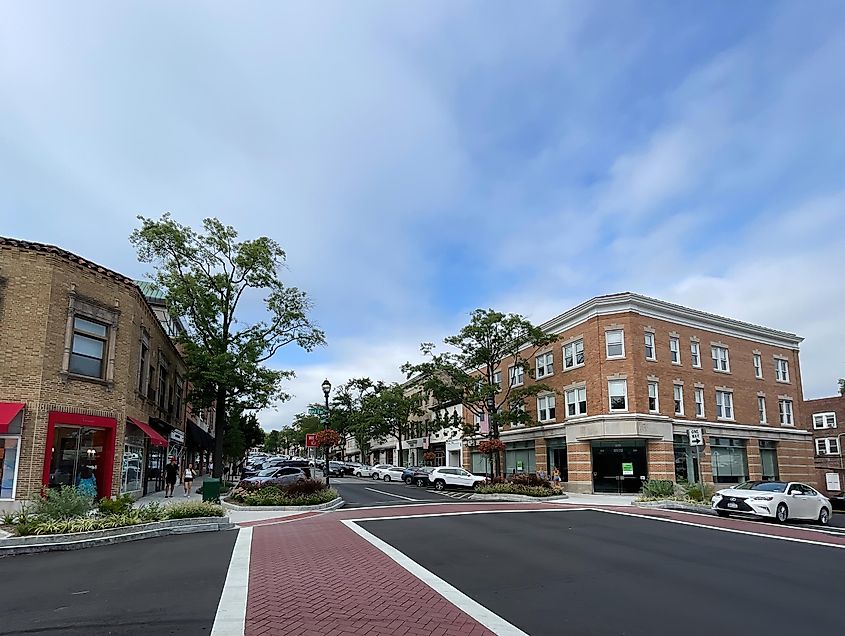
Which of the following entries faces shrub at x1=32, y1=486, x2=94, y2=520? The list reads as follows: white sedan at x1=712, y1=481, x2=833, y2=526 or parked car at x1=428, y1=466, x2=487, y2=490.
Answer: the white sedan

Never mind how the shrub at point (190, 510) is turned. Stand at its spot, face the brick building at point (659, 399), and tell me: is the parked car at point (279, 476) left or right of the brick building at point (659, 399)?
left

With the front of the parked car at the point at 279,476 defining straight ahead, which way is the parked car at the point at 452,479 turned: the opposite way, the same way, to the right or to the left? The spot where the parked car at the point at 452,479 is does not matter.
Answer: the opposite way

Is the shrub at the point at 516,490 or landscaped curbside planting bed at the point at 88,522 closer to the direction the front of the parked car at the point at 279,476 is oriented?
the landscaped curbside planting bed

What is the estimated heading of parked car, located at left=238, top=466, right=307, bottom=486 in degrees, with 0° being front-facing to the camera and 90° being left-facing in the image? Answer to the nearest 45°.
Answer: approximately 45°

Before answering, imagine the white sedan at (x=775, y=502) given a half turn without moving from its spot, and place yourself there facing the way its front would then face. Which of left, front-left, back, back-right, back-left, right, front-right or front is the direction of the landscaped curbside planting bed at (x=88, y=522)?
back

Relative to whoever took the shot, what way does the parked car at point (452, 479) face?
facing away from the viewer and to the right of the viewer

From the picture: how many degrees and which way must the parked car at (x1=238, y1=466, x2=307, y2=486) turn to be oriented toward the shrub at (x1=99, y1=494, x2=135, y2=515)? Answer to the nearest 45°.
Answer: approximately 45° to its left

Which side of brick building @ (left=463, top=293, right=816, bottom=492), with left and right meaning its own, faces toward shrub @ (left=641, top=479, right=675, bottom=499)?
front

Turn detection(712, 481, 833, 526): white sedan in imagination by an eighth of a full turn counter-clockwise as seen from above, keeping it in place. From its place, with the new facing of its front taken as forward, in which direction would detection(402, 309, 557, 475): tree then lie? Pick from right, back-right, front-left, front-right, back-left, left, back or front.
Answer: back-right

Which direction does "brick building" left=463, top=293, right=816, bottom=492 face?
toward the camera
